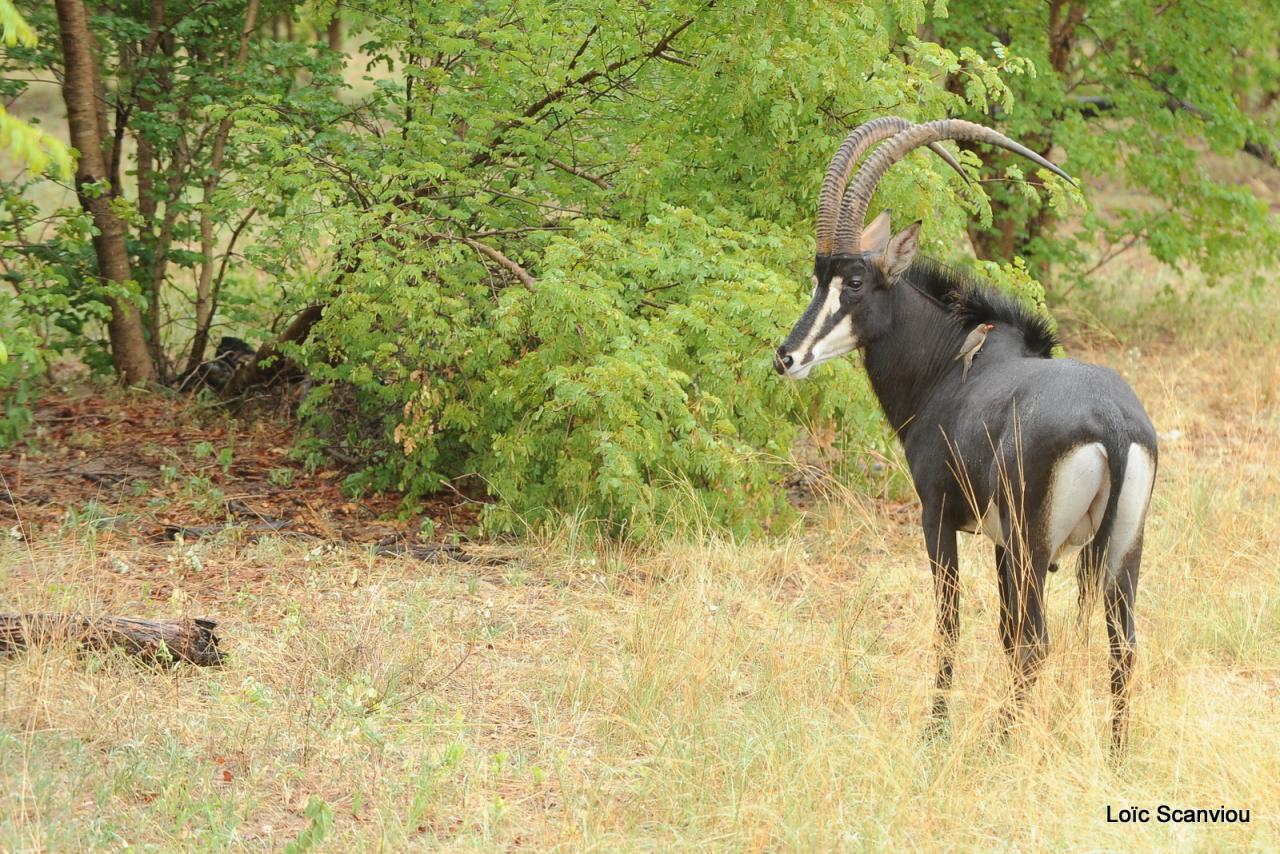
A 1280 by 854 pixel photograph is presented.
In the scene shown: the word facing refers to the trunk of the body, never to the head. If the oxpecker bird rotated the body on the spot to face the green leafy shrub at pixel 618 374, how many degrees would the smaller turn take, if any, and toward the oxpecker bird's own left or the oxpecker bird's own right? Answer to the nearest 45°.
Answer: approximately 135° to the oxpecker bird's own left

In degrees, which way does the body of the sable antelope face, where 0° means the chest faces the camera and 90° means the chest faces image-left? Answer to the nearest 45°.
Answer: approximately 135°

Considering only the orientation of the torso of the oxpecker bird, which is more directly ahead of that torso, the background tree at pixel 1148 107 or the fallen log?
the background tree

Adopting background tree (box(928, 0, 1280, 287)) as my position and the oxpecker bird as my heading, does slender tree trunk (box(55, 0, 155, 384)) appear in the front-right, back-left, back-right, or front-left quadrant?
front-right

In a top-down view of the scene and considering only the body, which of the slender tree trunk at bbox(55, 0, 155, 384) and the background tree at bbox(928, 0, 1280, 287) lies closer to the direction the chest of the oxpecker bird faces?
the background tree

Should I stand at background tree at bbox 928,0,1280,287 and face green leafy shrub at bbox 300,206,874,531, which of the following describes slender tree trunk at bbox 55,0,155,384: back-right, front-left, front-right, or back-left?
front-right

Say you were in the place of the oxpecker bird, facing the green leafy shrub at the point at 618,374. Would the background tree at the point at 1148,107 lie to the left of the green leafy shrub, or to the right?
right

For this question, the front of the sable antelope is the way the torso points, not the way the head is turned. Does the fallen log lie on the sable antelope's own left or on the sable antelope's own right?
on the sable antelope's own left

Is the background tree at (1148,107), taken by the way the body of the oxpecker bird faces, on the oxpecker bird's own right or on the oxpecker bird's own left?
on the oxpecker bird's own left

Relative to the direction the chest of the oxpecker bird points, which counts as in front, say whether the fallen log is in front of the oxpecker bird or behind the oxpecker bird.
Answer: behind

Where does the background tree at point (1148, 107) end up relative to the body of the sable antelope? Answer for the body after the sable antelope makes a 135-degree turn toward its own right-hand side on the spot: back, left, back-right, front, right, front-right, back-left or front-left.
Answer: left
